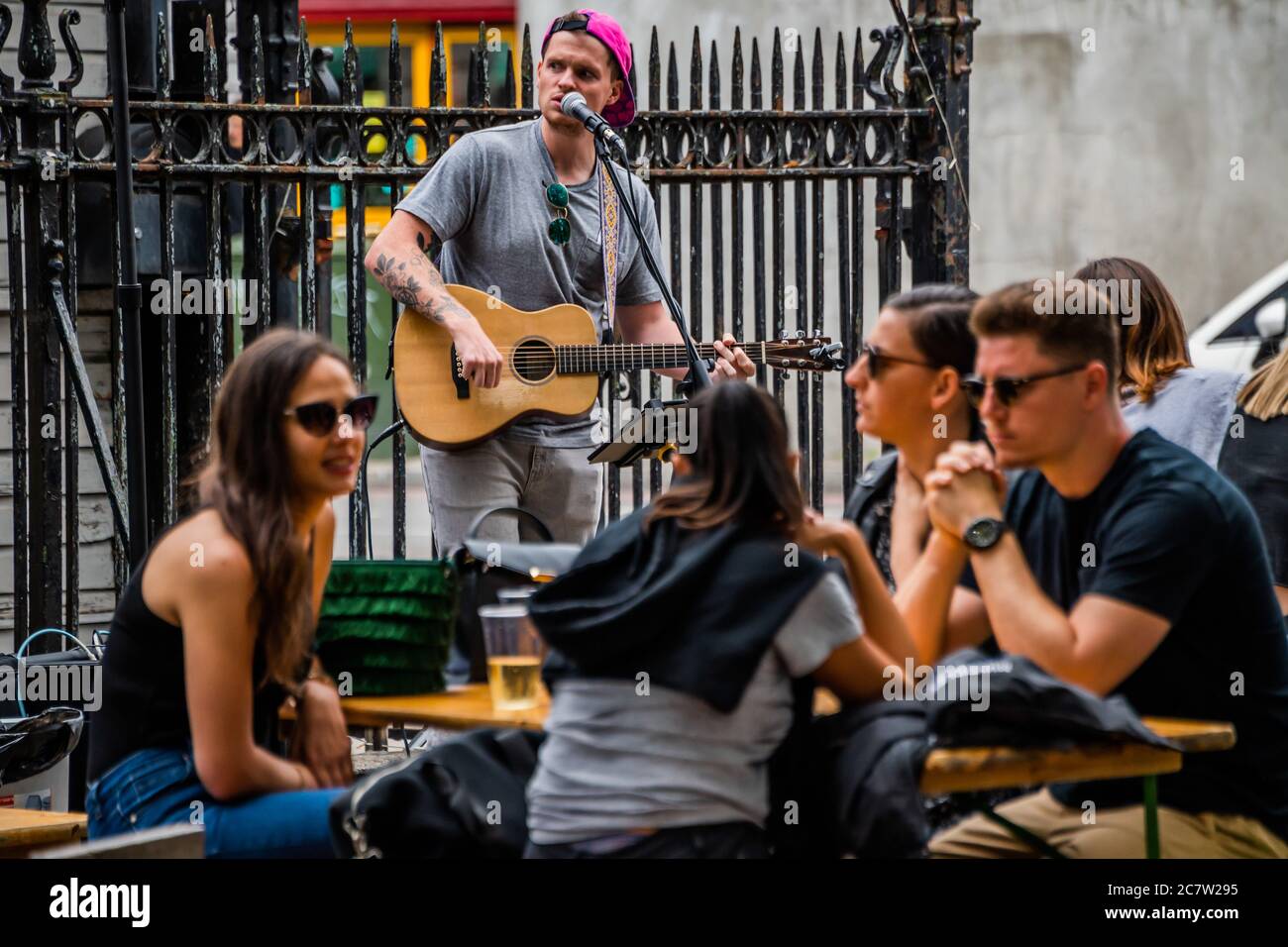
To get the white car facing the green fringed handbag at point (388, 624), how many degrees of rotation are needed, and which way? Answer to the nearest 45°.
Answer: approximately 90° to its left

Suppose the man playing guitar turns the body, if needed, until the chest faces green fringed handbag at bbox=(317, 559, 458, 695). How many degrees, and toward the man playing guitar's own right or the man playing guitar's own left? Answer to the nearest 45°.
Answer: approximately 45° to the man playing guitar's own right

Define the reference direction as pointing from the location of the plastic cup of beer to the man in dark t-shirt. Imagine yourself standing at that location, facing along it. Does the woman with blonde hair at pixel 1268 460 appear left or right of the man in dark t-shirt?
left

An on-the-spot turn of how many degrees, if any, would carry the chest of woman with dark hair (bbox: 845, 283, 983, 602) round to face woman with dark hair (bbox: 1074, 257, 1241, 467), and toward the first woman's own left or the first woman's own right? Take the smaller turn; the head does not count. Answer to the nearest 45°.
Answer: approximately 135° to the first woman's own right

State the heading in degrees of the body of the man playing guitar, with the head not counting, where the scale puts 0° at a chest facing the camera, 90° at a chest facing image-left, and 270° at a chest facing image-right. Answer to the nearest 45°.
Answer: approximately 315°

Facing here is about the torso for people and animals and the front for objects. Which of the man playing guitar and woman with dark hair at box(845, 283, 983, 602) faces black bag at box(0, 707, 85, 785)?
the woman with dark hair

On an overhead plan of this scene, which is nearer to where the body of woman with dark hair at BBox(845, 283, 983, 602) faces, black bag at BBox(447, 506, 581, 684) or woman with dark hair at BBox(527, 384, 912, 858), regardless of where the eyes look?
the black bag

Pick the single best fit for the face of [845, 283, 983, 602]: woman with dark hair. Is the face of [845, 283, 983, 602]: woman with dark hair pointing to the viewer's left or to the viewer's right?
to the viewer's left

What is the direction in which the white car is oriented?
to the viewer's left

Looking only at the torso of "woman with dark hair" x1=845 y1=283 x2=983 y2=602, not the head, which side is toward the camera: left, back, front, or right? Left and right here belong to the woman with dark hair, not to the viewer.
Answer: left

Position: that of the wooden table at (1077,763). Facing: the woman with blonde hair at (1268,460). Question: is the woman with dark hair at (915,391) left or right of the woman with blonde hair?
left

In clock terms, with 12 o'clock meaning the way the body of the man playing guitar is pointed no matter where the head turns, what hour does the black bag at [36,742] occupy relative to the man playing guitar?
The black bag is roughly at 3 o'clock from the man playing guitar.

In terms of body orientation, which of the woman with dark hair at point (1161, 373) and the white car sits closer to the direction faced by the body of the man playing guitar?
the woman with dark hair
